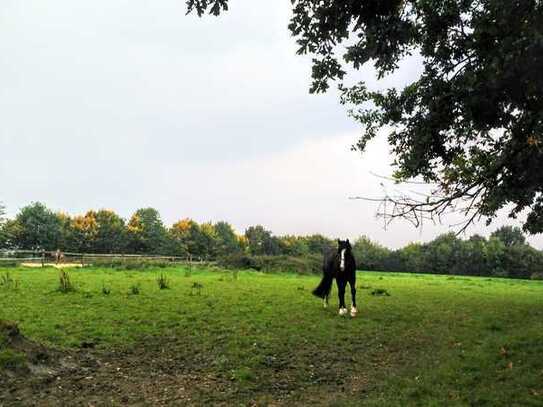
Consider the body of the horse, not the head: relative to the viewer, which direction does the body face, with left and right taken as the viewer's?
facing the viewer and to the right of the viewer

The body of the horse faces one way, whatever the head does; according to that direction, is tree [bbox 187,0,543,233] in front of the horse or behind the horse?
in front
